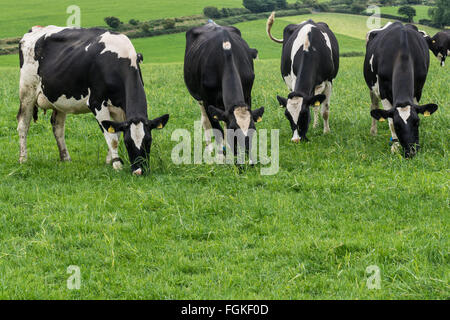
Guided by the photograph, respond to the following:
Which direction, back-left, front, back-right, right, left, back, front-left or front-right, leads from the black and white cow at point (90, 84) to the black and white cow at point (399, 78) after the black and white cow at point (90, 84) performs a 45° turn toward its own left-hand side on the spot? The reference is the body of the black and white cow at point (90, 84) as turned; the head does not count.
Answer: front

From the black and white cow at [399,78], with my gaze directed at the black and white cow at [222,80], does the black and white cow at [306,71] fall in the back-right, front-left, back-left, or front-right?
front-right

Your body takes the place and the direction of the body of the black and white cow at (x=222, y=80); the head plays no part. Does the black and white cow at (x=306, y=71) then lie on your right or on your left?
on your left

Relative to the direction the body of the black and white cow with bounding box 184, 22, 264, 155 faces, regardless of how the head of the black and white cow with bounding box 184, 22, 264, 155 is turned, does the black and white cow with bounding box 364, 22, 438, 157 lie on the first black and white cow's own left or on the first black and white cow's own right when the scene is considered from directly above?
on the first black and white cow's own left

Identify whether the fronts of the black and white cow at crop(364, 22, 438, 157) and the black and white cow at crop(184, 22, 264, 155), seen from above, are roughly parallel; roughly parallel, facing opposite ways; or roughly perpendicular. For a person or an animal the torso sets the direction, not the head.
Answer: roughly parallel

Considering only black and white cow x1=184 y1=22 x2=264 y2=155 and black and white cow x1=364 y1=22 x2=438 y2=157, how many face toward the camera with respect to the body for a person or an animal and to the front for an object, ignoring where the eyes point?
2

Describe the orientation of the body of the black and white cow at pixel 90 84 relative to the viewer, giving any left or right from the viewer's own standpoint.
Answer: facing the viewer and to the right of the viewer

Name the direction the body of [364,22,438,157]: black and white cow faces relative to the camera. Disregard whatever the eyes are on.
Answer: toward the camera

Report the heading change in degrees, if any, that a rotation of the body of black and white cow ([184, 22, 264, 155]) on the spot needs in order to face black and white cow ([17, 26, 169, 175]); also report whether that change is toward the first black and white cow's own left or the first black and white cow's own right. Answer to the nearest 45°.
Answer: approximately 90° to the first black and white cow's own right

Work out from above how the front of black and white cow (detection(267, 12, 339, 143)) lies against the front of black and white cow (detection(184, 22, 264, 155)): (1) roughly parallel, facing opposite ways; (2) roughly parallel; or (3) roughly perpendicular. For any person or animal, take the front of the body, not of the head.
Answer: roughly parallel

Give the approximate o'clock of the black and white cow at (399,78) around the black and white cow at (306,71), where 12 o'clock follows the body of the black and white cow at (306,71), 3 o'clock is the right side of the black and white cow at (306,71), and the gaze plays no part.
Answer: the black and white cow at (399,78) is roughly at 10 o'clock from the black and white cow at (306,71).

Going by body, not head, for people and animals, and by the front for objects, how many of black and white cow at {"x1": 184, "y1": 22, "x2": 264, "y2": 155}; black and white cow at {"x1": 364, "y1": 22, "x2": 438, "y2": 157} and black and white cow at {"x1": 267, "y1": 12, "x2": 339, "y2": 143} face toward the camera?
3

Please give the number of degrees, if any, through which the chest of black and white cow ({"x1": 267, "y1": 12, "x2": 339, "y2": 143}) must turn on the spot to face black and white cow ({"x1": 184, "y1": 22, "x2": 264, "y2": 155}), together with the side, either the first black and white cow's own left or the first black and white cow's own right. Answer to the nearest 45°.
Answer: approximately 45° to the first black and white cow's own right

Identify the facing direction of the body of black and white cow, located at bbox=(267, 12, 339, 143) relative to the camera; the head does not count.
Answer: toward the camera
